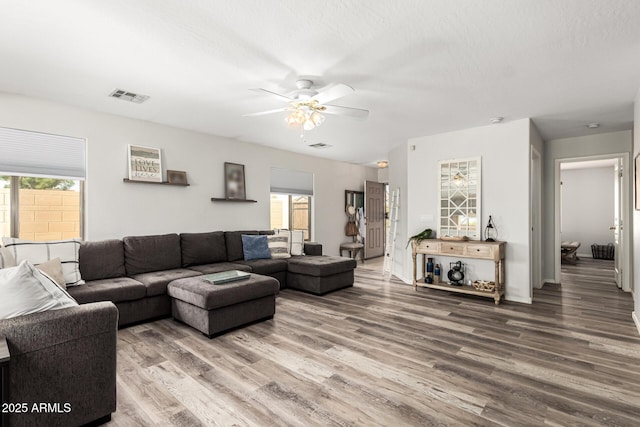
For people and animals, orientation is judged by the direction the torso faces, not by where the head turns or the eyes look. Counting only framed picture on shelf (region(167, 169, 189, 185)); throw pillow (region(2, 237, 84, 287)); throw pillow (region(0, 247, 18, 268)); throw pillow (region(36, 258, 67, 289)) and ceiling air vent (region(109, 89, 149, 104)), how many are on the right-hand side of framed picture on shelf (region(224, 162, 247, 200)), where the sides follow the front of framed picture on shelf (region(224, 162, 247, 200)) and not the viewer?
5

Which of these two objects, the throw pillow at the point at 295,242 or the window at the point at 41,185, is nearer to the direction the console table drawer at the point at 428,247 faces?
the window

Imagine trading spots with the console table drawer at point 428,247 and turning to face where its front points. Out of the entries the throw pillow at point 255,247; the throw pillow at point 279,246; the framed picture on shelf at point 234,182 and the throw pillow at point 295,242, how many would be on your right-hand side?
4

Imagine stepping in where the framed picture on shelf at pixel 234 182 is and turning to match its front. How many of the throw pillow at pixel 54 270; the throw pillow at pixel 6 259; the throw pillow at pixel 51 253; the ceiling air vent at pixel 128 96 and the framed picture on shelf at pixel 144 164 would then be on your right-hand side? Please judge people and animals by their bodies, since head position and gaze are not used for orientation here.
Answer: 5

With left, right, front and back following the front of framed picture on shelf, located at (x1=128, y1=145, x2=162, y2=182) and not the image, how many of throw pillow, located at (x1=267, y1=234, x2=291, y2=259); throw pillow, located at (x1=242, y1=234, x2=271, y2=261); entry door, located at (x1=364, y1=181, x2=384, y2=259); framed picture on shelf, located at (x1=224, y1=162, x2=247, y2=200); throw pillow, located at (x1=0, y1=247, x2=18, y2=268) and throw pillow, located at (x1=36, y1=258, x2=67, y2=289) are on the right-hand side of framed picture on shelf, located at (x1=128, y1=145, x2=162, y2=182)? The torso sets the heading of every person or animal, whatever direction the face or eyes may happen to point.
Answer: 2

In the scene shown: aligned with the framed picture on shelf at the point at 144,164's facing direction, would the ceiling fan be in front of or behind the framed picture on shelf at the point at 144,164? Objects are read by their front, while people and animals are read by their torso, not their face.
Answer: in front

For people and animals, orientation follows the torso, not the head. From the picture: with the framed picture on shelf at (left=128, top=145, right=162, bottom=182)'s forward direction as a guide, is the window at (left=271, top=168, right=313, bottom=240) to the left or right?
on its left

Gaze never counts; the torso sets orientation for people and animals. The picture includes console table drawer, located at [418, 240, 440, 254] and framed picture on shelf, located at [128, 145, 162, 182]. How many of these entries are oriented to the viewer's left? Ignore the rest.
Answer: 0

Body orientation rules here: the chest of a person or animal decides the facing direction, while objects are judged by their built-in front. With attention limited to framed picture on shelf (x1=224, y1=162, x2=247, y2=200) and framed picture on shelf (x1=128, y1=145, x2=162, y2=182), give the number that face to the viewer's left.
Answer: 0

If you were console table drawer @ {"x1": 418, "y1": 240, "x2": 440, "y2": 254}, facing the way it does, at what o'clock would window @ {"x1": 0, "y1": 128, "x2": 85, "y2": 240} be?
The window is roughly at 2 o'clock from the console table drawer.

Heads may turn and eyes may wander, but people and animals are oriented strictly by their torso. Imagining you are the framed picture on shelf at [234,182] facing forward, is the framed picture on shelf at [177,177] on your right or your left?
on your right

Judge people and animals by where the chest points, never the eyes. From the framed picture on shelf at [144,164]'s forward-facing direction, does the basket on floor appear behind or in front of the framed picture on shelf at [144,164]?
in front

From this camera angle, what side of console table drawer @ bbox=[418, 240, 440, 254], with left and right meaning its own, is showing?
front

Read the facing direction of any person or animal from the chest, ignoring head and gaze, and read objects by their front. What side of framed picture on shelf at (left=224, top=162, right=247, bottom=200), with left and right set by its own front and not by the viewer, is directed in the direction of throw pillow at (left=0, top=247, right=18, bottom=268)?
right
